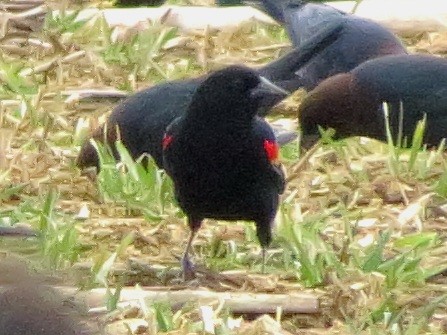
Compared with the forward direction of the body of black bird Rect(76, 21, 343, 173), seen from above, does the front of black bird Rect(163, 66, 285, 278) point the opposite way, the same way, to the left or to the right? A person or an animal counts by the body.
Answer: to the left

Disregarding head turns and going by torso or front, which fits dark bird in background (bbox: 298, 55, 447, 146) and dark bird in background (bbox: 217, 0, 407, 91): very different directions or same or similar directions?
very different directions

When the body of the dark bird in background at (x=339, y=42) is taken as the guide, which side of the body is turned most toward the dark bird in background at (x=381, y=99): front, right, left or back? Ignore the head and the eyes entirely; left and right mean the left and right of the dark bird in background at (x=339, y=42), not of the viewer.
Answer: right

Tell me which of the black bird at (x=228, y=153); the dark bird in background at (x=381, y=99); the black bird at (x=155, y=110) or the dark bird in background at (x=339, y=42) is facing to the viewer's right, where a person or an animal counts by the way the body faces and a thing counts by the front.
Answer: the dark bird in background at (x=339, y=42)

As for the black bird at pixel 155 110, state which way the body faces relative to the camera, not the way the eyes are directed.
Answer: to the viewer's left

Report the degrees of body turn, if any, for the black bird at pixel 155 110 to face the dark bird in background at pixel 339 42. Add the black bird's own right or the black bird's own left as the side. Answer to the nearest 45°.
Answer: approximately 135° to the black bird's own right

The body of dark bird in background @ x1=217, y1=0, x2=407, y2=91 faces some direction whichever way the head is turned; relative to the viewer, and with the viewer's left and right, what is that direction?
facing to the right of the viewer

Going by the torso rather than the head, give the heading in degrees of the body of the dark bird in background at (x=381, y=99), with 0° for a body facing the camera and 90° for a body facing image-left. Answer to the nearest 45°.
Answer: approximately 90°

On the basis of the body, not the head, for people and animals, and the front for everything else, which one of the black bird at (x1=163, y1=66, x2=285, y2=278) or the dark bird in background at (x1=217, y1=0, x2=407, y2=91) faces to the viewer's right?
the dark bird in background
